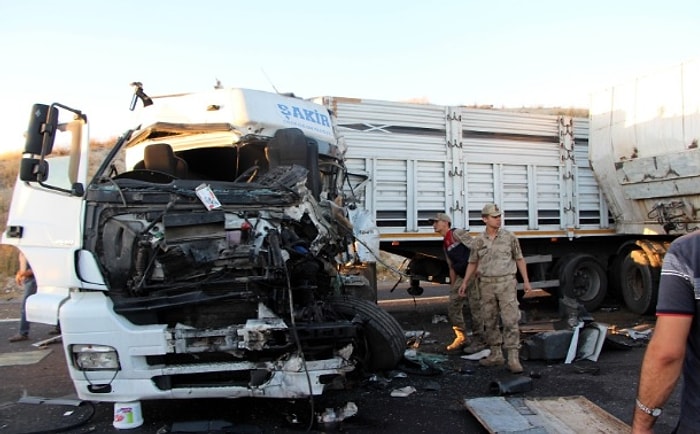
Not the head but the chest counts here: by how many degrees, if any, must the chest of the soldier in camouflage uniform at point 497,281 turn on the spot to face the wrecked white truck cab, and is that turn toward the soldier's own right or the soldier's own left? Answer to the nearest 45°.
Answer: approximately 45° to the soldier's own right

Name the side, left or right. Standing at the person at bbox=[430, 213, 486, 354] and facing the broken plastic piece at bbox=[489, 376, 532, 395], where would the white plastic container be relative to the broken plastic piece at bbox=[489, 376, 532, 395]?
right

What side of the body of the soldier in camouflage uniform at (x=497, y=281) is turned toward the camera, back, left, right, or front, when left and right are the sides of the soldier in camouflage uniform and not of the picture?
front

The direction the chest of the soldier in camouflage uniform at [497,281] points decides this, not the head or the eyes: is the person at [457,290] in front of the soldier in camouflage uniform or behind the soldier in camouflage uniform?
behind

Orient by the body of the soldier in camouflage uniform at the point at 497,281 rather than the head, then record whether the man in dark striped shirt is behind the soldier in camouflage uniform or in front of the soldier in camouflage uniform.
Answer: in front

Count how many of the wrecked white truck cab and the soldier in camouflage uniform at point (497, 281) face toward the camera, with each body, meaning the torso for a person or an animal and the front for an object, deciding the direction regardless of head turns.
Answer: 2

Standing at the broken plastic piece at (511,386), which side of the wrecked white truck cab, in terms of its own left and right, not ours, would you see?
left

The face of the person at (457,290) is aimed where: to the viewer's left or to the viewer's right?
to the viewer's left

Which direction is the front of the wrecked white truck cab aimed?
toward the camera

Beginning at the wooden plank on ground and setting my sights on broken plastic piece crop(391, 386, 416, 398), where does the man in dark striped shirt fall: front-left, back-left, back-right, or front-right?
back-left

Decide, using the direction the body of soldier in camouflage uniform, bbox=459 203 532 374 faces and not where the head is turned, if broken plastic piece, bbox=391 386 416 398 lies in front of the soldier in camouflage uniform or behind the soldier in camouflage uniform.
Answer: in front
